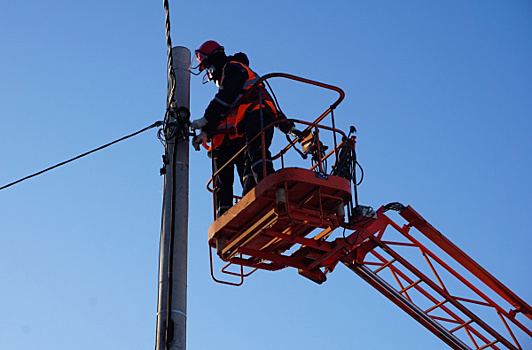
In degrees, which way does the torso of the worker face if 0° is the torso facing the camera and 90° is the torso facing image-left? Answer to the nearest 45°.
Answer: approximately 90°

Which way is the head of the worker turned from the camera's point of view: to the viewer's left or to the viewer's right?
to the viewer's left
